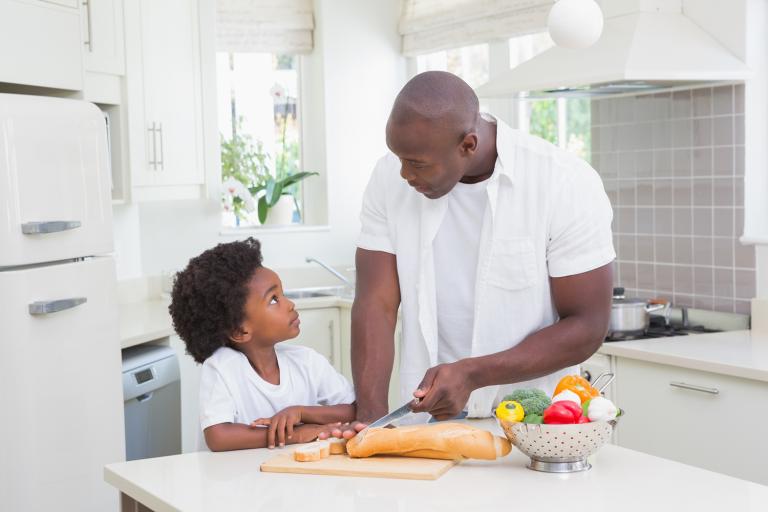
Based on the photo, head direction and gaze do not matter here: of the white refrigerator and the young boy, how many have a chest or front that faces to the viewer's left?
0

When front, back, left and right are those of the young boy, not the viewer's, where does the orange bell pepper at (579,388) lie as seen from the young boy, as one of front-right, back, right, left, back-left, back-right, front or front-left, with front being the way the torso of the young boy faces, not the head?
front

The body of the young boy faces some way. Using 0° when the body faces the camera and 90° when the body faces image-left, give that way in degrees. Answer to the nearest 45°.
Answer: approximately 315°

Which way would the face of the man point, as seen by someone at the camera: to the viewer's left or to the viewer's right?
to the viewer's left

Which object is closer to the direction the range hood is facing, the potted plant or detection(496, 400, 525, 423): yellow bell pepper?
the yellow bell pepper

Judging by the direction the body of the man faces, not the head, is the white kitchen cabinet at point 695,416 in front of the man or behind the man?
behind

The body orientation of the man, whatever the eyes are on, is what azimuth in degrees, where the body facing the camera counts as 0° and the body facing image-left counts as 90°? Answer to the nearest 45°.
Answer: approximately 45°

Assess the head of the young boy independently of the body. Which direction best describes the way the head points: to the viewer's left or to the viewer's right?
to the viewer's right

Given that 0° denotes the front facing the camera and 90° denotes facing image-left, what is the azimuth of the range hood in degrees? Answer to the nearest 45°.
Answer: approximately 45°

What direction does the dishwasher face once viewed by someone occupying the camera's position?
facing the viewer and to the right of the viewer

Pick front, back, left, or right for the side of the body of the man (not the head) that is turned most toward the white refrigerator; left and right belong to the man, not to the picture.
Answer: right
